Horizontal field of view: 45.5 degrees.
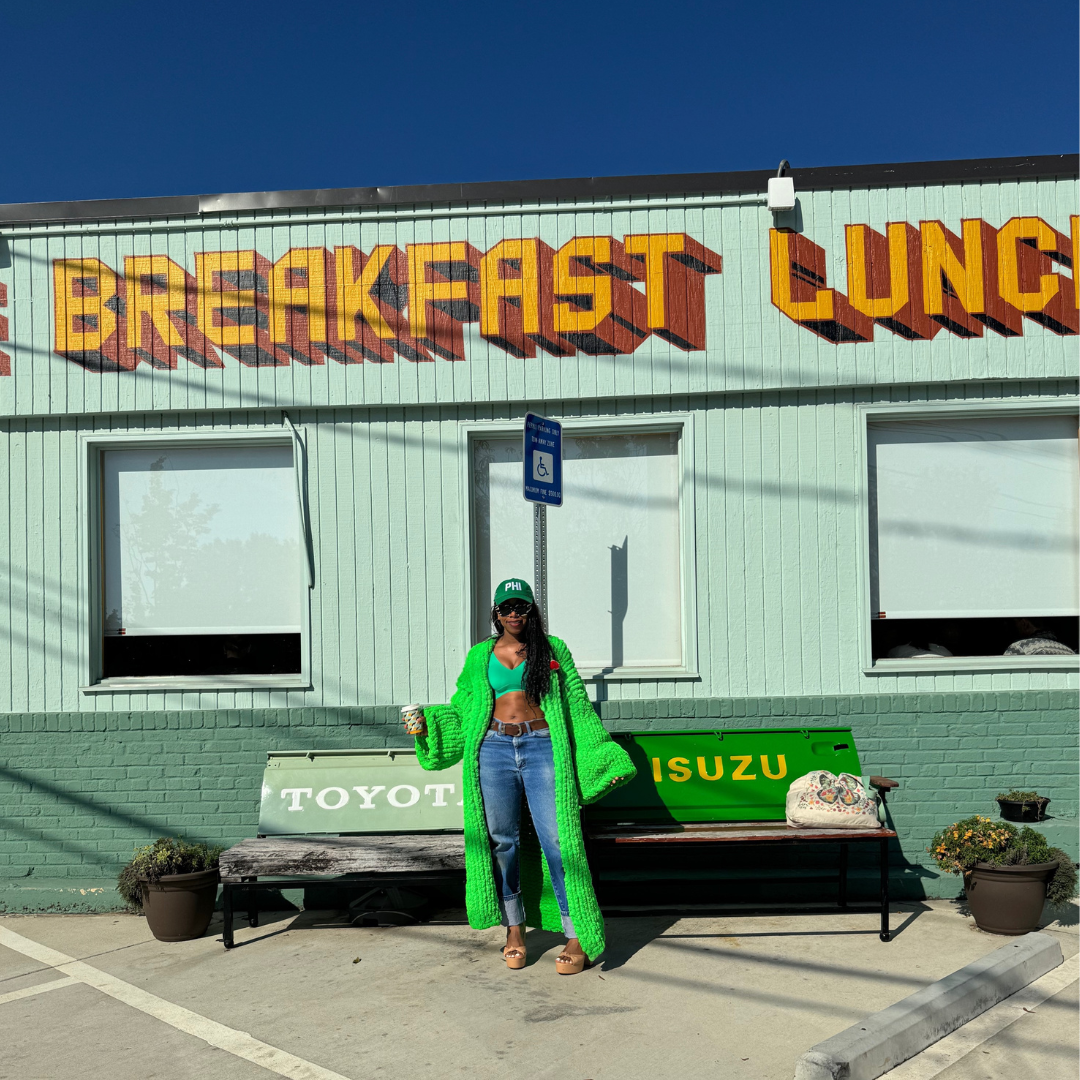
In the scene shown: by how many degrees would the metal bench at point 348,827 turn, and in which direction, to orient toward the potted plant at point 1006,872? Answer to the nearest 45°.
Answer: approximately 90° to its left

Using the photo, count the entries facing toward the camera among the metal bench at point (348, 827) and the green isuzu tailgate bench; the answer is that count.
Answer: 2

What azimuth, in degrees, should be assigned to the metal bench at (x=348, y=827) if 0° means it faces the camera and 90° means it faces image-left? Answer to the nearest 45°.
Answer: approximately 0°

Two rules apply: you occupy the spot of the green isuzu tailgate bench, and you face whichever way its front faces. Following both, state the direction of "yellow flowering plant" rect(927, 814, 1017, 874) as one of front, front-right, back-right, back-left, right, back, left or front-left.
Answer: left

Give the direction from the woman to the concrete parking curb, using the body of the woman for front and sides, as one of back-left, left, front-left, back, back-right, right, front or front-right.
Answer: front-left

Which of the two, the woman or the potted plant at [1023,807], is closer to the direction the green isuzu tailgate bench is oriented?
the woman

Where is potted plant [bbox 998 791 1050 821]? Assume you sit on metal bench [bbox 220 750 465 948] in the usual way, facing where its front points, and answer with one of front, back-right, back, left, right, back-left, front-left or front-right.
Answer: left

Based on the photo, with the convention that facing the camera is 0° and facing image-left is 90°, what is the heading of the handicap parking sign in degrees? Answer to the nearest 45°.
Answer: approximately 315°

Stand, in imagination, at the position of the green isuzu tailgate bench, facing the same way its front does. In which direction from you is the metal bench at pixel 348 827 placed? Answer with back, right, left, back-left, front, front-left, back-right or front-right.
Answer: right

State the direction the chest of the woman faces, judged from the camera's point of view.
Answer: toward the camera
